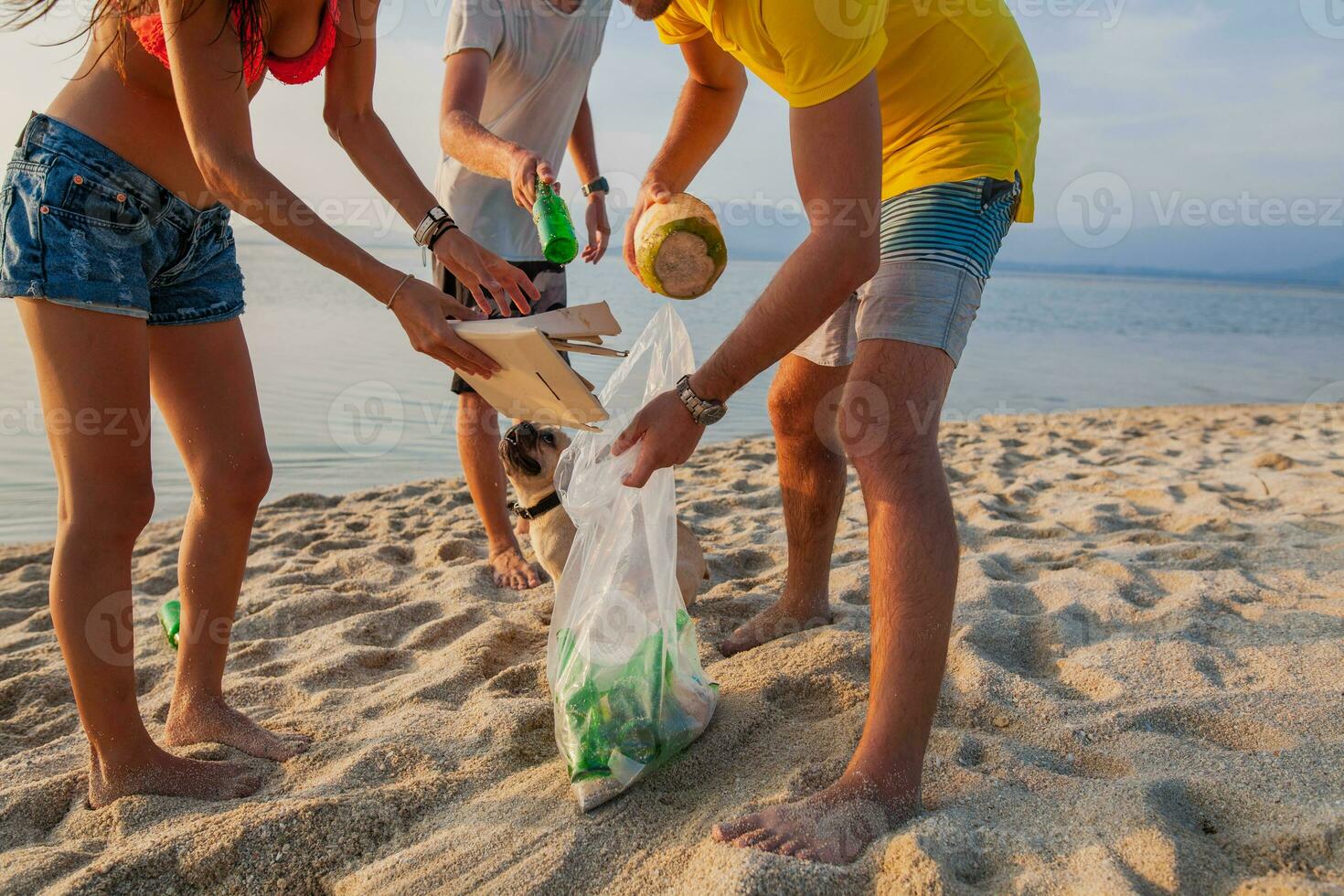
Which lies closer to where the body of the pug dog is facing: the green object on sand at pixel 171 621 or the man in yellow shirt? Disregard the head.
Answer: the green object on sand

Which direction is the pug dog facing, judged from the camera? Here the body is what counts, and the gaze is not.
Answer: to the viewer's left

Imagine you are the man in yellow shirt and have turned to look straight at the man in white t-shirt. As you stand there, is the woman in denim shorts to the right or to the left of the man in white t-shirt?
left

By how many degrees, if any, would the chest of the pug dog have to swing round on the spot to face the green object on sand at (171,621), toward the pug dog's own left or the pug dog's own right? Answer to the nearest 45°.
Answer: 0° — it already faces it

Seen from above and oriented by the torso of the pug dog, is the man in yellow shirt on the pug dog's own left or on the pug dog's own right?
on the pug dog's own left
